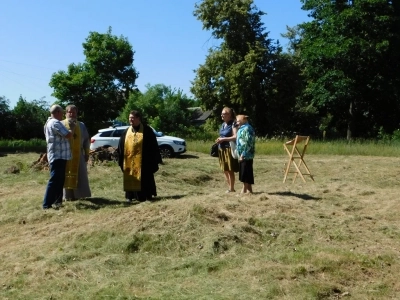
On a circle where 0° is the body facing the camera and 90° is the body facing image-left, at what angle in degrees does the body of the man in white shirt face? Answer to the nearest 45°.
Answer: approximately 225°

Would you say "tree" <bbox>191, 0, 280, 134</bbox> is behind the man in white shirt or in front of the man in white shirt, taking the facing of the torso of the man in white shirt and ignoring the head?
in front

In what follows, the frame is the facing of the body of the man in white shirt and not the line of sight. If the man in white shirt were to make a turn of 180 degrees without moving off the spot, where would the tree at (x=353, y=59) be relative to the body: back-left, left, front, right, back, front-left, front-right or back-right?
back

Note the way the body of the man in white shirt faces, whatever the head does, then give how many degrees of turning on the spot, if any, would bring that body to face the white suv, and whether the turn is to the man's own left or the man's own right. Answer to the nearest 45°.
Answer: approximately 45° to the man's own left

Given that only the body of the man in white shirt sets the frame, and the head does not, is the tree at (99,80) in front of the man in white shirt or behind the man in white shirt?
in front

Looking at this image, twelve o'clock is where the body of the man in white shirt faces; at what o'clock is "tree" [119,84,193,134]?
The tree is roughly at 11 o'clock from the man in white shirt.
